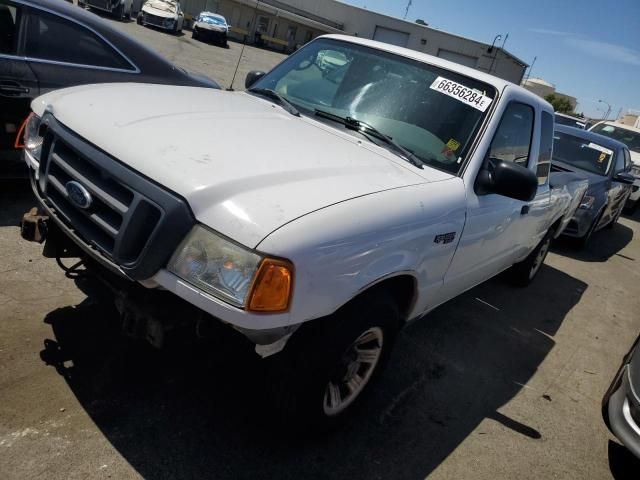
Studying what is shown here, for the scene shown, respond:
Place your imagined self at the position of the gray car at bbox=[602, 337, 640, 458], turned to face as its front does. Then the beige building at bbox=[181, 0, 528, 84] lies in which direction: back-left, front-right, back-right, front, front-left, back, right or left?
right

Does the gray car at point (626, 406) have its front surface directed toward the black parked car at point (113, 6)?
no

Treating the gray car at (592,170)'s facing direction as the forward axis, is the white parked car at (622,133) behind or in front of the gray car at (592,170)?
behind

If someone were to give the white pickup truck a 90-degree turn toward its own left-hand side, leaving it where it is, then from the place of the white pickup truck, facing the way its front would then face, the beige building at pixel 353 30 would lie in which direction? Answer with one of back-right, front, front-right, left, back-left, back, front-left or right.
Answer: back-left

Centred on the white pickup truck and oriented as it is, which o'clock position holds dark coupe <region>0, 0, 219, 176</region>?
The dark coupe is roughly at 3 o'clock from the white pickup truck.

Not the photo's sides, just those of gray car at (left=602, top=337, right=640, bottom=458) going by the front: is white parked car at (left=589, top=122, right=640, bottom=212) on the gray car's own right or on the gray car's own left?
on the gray car's own right

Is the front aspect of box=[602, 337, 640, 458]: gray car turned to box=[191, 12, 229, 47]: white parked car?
no

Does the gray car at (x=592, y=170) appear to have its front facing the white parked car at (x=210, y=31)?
no

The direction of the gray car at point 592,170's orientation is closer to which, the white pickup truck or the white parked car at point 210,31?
the white pickup truck

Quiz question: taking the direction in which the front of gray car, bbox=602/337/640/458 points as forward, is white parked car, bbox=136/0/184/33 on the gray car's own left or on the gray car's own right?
on the gray car's own right

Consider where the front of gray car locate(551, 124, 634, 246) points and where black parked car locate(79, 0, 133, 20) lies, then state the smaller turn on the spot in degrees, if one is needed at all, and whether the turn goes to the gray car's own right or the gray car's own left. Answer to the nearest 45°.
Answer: approximately 90° to the gray car's own right

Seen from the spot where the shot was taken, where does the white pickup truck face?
facing the viewer and to the left of the viewer

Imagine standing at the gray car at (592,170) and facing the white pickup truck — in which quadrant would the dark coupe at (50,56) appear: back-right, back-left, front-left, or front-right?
front-right

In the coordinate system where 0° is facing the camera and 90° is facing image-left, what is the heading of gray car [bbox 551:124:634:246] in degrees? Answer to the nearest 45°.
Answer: approximately 45°

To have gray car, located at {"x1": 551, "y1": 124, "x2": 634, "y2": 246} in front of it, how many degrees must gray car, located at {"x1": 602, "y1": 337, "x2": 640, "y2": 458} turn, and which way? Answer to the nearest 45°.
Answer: approximately 135° to its right

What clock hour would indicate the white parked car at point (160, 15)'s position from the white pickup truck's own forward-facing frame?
The white parked car is roughly at 4 o'clock from the white pickup truck.
